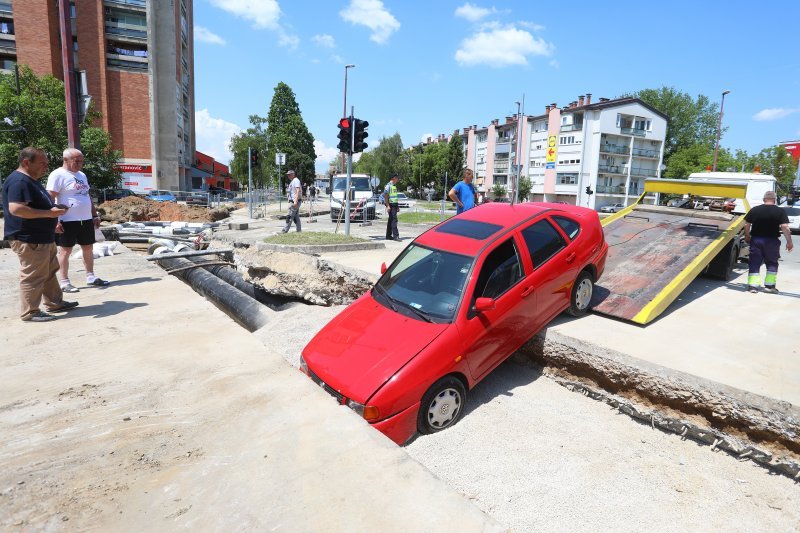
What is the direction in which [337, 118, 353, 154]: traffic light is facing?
toward the camera

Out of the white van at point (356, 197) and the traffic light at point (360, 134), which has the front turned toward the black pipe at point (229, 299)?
the white van

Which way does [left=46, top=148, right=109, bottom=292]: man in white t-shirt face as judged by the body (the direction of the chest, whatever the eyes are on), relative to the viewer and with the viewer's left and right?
facing the viewer and to the right of the viewer

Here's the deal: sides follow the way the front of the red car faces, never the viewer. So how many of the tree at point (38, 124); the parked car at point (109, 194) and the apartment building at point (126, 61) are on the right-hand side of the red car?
3

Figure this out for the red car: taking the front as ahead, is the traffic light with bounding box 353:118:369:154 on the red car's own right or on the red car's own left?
on the red car's own right

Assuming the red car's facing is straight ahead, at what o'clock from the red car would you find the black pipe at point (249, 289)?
The black pipe is roughly at 3 o'clock from the red car.

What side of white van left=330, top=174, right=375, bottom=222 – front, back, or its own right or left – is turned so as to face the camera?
front

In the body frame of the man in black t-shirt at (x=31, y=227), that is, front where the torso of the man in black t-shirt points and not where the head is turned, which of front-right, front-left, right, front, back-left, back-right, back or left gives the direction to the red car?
front-right

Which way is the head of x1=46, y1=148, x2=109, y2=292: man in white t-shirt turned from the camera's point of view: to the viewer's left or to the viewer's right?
to the viewer's right

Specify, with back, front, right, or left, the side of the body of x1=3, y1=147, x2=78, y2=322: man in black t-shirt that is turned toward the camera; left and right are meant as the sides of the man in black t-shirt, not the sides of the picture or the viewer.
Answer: right
